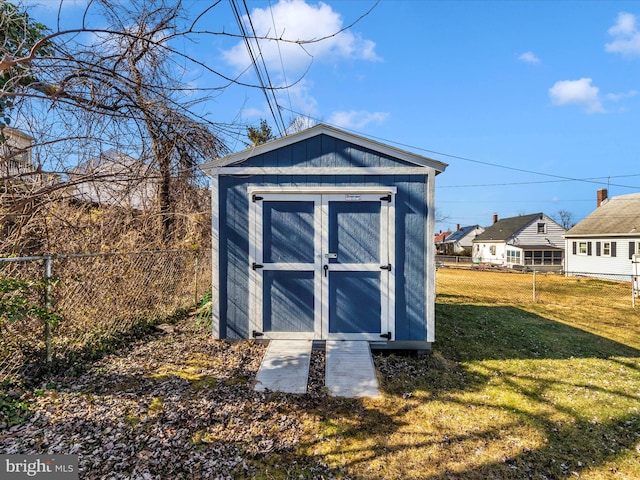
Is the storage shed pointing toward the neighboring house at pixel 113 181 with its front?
no

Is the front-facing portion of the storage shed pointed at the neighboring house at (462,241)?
no

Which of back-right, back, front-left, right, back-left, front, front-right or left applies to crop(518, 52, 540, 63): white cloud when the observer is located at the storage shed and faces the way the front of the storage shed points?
back-left

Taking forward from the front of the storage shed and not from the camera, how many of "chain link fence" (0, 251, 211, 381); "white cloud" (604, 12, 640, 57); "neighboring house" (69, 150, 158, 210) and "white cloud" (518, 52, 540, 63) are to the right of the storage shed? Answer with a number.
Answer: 2

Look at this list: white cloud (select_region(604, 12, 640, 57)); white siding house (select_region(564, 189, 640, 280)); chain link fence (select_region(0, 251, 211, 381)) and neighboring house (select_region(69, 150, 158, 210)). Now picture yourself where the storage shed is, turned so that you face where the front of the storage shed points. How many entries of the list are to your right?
2

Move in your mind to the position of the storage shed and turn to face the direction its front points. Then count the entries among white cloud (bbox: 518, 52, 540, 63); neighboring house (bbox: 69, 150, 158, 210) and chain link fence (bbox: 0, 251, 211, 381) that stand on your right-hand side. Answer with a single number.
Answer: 2

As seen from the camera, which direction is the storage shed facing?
toward the camera

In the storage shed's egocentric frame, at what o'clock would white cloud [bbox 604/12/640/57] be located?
The white cloud is roughly at 8 o'clock from the storage shed.

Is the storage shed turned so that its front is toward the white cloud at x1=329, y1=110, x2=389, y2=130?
no
